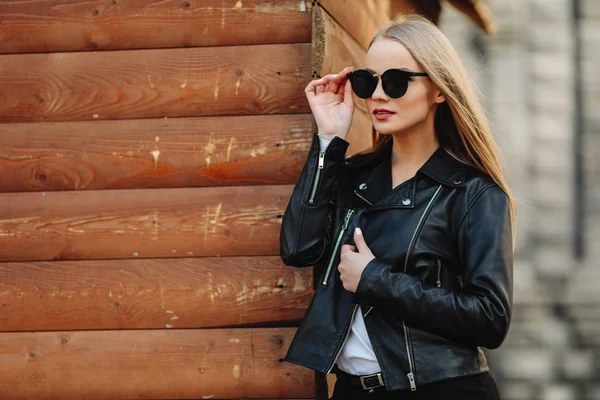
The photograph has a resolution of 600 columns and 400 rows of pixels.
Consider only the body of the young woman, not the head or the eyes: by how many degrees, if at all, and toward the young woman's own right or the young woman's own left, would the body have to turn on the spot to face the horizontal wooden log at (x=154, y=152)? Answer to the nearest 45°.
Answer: approximately 90° to the young woman's own right

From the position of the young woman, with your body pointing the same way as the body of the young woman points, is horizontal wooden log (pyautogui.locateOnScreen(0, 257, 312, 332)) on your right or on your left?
on your right

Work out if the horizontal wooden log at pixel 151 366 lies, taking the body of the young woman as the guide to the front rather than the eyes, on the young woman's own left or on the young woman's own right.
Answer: on the young woman's own right

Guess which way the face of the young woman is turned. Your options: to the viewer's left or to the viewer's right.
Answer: to the viewer's left

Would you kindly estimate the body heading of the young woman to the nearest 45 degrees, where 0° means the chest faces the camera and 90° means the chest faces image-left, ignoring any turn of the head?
approximately 45°

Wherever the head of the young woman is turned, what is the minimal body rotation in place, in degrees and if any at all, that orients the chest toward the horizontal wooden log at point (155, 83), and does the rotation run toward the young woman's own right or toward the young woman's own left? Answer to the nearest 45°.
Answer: approximately 90° to the young woman's own right

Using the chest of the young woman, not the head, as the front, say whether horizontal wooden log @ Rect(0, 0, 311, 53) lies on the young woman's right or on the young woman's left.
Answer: on the young woman's right

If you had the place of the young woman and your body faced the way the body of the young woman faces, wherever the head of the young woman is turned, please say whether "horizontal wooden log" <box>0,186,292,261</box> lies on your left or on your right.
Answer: on your right
